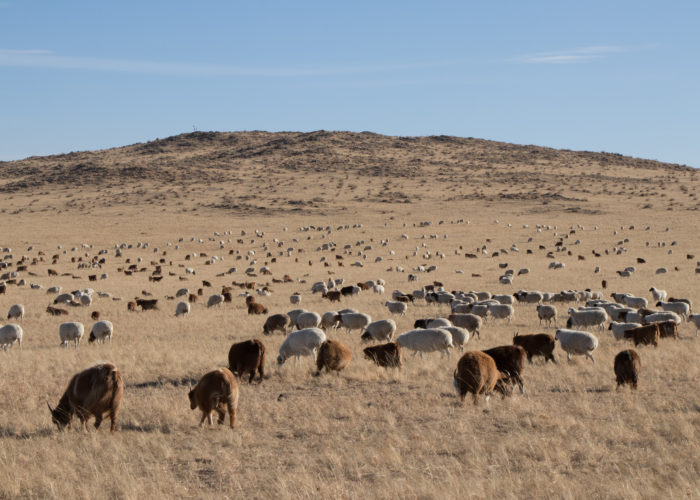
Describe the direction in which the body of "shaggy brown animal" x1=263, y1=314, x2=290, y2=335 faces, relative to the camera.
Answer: to the viewer's left

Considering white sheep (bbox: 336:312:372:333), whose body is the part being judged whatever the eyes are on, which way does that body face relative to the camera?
to the viewer's left

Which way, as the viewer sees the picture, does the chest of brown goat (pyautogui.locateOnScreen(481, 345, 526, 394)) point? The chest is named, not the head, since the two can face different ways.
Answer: to the viewer's left

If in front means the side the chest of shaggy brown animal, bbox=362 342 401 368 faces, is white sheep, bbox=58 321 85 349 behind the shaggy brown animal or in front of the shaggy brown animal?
in front

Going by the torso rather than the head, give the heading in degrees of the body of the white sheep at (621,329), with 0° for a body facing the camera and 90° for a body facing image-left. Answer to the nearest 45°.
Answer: approximately 90°

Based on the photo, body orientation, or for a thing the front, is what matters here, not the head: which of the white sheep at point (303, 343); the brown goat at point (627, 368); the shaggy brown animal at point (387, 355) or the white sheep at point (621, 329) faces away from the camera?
the brown goat

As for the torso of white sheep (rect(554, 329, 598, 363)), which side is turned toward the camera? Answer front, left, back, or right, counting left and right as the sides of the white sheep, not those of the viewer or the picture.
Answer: left

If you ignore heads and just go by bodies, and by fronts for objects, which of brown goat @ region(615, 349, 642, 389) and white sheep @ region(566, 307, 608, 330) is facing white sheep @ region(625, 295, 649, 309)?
the brown goat

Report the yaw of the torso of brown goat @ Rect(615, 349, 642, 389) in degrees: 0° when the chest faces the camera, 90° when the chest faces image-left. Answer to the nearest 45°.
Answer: approximately 180°

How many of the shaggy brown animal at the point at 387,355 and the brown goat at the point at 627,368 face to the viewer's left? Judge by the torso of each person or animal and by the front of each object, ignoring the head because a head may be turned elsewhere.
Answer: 1

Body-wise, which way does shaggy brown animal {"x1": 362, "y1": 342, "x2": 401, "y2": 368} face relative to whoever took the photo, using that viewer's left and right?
facing to the left of the viewer

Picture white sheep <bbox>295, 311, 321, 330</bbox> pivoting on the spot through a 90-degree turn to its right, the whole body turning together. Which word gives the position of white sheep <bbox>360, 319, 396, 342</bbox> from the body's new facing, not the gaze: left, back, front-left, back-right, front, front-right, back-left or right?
back-right

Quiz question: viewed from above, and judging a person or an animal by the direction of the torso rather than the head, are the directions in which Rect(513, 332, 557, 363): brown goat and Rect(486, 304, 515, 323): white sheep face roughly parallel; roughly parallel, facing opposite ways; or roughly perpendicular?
roughly parallel
